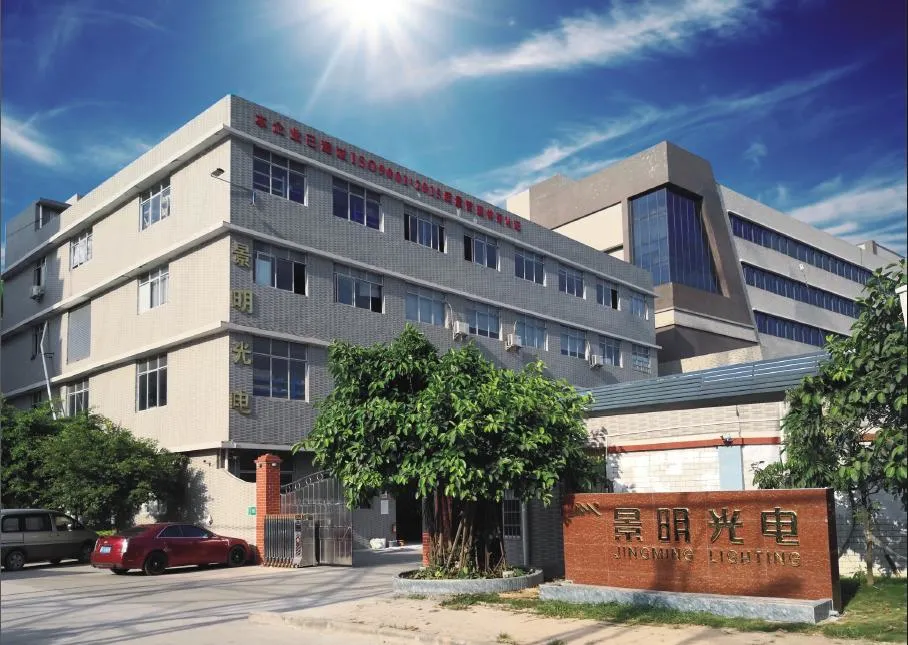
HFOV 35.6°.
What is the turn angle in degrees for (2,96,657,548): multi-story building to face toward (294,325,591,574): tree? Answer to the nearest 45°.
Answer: approximately 45° to its right

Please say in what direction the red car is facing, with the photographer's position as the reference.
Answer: facing away from the viewer and to the right of the viewer

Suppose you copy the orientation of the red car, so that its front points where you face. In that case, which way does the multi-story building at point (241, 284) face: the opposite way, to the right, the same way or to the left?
to the right

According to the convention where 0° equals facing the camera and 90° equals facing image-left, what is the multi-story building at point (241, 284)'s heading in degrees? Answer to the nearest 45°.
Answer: approximately 315°

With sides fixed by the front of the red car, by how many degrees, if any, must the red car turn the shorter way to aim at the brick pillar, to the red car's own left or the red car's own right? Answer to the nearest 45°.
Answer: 0° — it already faces it
